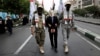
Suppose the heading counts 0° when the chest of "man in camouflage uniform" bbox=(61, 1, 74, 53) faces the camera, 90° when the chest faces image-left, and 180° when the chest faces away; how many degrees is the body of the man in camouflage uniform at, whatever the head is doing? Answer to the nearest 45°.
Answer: approximately 0°
